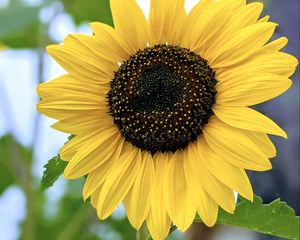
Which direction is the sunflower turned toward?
toward the camera
